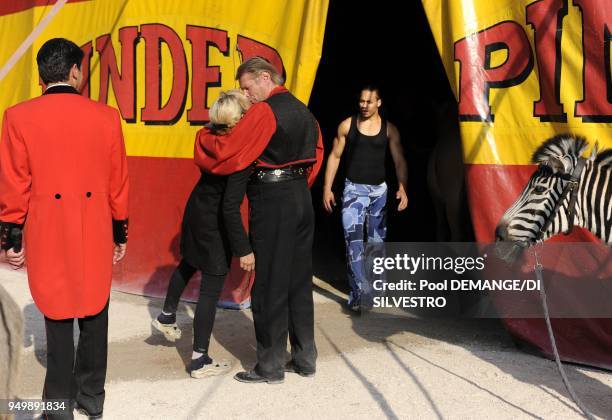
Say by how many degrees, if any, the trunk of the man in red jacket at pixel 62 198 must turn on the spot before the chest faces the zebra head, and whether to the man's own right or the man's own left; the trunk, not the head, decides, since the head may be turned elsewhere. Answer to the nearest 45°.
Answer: approximately 90° to the man's own right

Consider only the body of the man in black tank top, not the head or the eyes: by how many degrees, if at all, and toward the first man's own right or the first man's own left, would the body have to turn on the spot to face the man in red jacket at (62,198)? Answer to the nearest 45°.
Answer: approximately 45° to the first man's own right

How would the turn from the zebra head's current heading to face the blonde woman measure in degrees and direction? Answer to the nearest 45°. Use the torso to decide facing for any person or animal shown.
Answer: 0° — it already faces them

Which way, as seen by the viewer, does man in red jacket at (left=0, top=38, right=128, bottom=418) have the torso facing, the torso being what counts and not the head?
away from the camera

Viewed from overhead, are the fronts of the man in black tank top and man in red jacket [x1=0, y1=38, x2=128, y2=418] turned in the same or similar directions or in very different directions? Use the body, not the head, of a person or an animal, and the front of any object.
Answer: very different directions

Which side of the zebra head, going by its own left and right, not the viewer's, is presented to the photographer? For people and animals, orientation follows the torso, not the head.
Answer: left

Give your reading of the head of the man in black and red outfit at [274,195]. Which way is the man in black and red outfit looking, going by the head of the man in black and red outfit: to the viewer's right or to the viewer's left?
to the viewer's left

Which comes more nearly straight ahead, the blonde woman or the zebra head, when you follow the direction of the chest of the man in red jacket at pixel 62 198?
the blonde woman

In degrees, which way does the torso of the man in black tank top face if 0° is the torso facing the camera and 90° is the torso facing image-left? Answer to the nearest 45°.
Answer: approximately 0°
